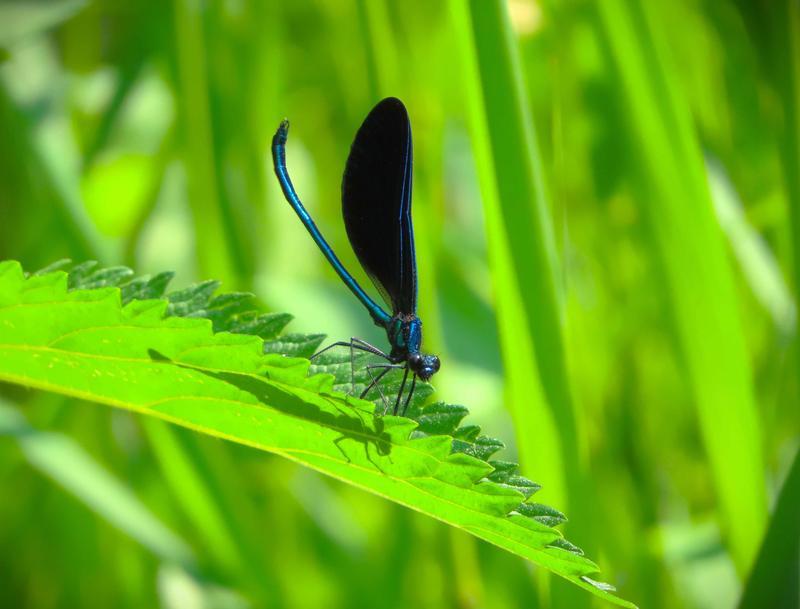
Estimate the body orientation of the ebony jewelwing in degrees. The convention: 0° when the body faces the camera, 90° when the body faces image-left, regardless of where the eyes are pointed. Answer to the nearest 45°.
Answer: approximately 270°

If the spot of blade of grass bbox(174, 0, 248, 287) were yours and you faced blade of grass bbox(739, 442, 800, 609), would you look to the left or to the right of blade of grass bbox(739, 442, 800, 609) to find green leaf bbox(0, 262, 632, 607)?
right
